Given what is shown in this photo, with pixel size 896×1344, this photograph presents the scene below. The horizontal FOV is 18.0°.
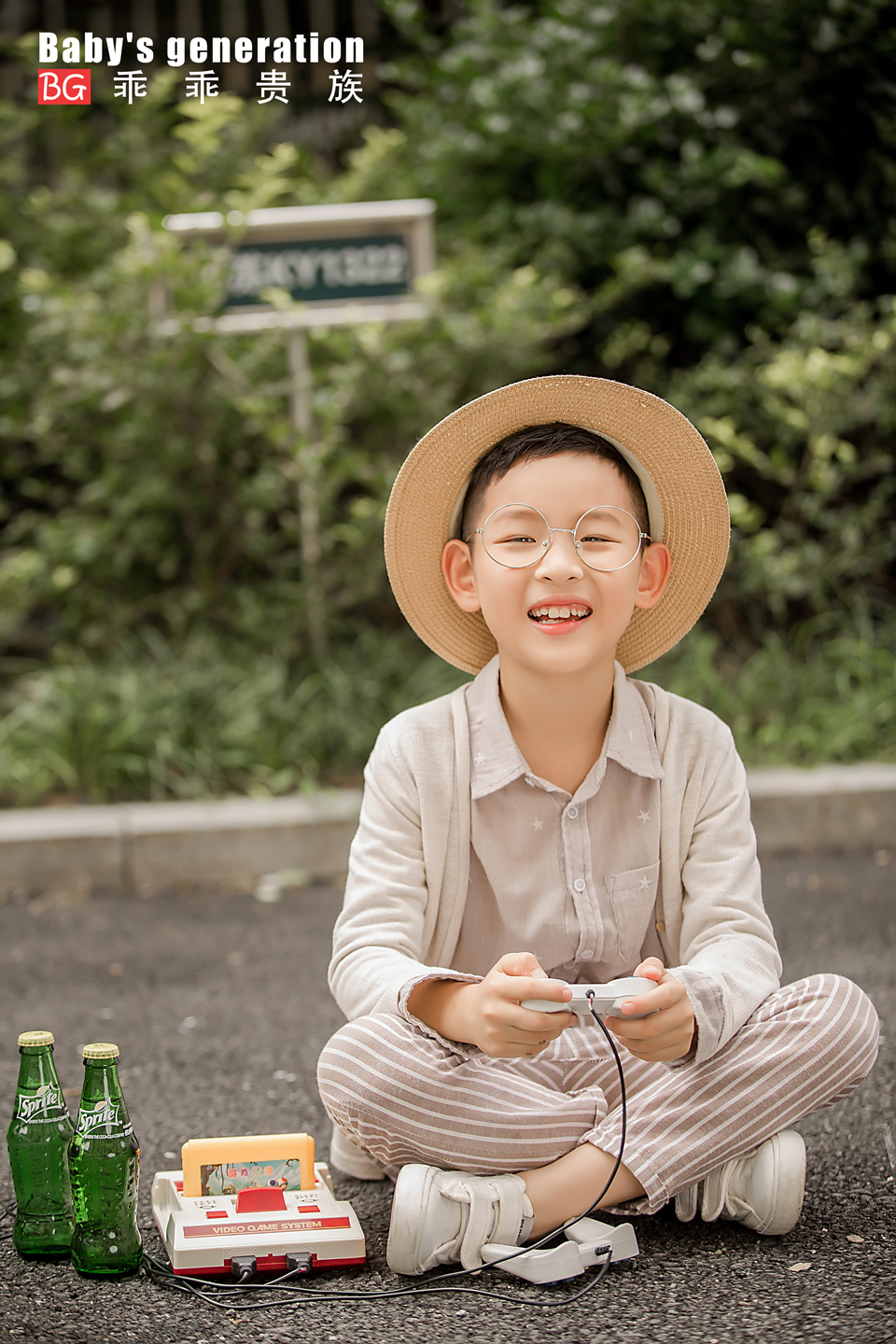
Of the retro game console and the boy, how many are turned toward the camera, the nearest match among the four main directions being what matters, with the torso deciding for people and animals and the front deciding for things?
2

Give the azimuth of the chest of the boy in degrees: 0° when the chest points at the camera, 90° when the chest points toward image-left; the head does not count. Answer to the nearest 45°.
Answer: approximately 0°

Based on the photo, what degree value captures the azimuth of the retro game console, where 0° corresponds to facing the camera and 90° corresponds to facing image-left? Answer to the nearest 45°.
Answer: approximately 0°

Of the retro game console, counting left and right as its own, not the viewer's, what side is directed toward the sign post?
back
